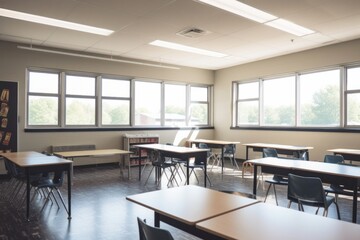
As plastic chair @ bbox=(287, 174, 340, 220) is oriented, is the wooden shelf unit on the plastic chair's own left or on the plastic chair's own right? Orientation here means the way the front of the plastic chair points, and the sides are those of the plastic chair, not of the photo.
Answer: on the plastic chair's own left

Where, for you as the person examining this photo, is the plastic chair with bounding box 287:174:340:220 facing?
facing away from the viewer and to the right of the viewer

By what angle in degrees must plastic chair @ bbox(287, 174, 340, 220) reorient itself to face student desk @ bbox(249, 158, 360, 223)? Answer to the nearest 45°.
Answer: approximately 45° to its left

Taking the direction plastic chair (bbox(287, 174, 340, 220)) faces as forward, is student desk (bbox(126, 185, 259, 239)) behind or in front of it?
behind

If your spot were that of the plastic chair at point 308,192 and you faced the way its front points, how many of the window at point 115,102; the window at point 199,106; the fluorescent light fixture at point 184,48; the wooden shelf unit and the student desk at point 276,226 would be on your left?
4

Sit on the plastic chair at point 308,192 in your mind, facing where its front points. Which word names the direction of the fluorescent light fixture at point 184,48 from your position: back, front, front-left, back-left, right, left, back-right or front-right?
left

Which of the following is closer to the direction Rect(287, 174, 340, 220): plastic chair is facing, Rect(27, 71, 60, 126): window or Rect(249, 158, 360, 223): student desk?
the student desk

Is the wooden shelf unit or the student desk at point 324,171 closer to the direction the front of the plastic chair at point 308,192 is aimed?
the student desk

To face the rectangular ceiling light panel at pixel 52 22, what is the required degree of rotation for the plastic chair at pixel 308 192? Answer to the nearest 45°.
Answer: approximately 135° to its left

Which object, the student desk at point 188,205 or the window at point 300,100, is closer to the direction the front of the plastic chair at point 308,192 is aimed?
the window

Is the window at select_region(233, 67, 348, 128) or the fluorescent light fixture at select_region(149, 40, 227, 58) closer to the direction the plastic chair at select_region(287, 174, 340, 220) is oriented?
the window

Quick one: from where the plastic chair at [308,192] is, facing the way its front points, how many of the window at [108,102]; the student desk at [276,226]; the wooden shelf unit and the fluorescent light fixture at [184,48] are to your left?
3

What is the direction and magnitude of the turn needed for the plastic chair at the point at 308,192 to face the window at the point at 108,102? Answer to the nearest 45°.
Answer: approximately 90° to its left
